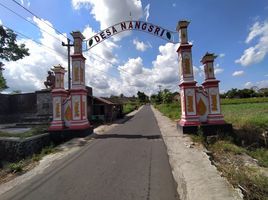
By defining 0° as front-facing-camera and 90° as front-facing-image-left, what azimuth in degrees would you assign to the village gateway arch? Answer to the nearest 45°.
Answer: approximately 0°

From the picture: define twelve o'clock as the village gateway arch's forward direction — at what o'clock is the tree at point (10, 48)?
The tree is roughly at 4 o'clock from the village gateway arch.
